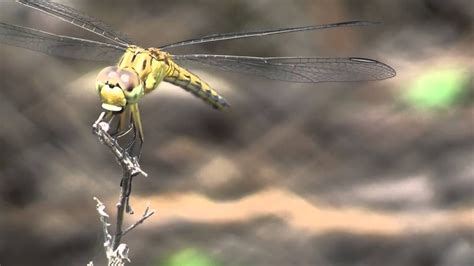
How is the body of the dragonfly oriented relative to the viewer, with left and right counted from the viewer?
facing the viewer and to the left of the viewer
